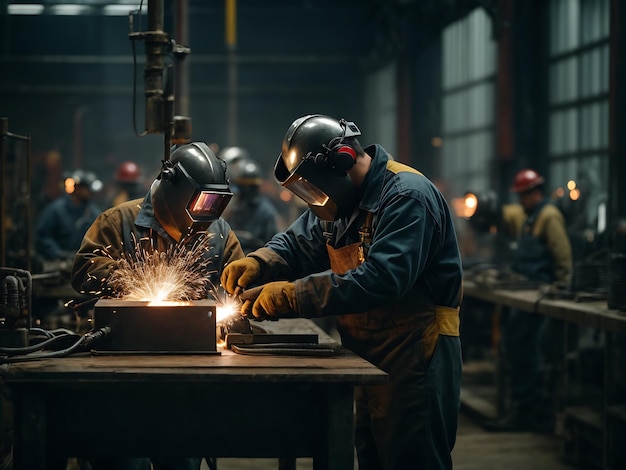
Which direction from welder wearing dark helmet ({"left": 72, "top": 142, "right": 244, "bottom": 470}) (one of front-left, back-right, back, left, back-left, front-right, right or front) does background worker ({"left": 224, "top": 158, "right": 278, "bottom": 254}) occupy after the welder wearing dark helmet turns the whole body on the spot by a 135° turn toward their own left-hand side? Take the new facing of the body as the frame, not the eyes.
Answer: front

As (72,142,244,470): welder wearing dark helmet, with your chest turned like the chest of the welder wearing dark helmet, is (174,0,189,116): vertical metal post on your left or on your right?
on your left

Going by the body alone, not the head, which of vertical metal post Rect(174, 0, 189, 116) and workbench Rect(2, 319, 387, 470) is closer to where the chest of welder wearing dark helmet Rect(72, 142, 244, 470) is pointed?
the workbench

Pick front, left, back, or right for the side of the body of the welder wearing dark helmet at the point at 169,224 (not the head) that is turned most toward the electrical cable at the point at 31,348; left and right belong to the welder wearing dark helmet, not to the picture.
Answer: right

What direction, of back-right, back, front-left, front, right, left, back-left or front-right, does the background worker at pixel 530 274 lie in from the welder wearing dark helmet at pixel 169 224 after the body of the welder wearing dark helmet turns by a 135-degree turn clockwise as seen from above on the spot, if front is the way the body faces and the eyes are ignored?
back-right

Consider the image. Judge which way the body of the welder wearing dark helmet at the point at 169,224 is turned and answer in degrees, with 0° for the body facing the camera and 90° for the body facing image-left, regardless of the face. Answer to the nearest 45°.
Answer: approximately 315°

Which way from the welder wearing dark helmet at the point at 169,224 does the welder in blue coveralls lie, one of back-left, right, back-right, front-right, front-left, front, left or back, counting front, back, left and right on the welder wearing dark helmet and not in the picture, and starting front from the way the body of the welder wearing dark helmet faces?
front

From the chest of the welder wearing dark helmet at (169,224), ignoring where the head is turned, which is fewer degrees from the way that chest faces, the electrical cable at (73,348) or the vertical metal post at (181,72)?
the electrical cable

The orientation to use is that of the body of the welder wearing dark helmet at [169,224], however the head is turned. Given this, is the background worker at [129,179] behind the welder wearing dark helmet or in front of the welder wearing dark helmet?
behind

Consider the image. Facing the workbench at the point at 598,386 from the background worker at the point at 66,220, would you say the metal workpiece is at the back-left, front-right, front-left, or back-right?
front-right
